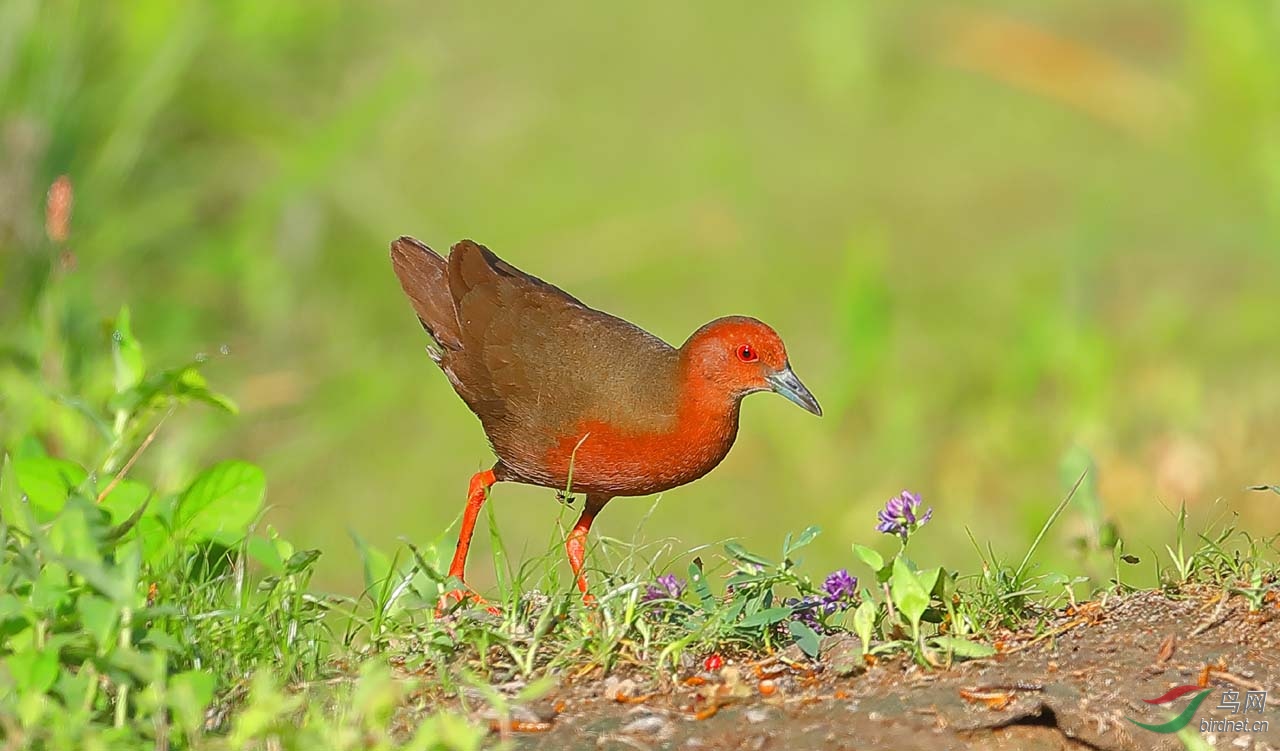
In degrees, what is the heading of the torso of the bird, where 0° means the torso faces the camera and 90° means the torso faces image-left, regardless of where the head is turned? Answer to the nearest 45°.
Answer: approximately 270°

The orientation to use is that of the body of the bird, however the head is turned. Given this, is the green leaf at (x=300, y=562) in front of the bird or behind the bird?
behind
